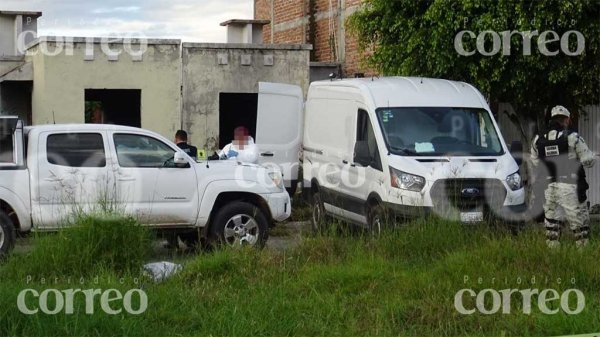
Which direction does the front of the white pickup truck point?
to the viewer's right

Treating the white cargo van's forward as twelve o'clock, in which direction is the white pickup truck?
The white pickup truck is roughly at 4 o'clock from the white cargo van.

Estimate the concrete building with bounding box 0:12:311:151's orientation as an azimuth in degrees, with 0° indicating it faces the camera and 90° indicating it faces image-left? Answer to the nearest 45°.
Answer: approximately 0°

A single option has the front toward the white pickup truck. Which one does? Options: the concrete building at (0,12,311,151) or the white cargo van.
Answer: the concrete building

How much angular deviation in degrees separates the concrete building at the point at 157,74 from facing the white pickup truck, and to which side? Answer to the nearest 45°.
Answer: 0° — it already faces it

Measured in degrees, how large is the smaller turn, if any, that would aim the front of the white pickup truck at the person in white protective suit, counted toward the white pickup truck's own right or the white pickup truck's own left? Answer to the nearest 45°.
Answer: approximately 45° to the white pickup truck's own left

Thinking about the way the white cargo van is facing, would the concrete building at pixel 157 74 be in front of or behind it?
behind

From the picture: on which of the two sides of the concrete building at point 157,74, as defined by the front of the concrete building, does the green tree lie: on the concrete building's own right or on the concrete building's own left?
on the concrete building's own left
